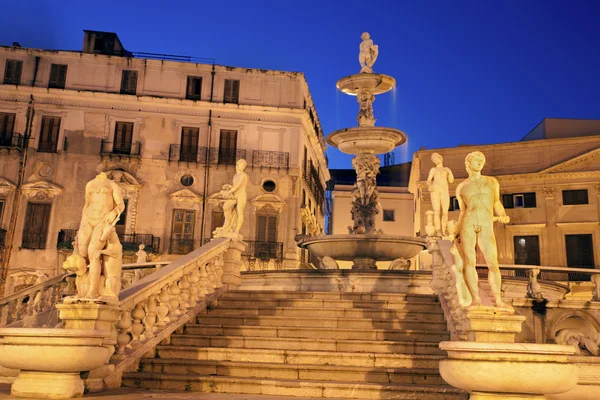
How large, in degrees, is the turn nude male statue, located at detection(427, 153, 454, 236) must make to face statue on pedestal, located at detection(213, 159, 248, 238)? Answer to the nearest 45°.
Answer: approximately 45° to its right

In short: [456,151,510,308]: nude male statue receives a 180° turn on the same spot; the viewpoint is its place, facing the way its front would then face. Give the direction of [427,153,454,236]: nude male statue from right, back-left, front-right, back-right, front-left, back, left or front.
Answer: front

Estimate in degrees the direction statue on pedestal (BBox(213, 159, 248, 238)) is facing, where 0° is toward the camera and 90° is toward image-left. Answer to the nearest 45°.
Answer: approximately 45°

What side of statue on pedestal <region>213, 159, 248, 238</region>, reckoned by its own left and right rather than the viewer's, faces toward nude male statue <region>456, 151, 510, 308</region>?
left

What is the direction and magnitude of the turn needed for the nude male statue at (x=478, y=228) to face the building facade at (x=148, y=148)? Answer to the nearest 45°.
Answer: approximately 135° to its right

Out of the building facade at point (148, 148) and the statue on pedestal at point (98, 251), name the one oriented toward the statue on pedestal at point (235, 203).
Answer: the building facade

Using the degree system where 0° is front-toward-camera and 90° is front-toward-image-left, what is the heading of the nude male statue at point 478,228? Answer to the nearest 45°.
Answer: approximately 0°

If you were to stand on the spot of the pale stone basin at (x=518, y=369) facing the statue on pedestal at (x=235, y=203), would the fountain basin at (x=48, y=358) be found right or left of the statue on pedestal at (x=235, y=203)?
left
